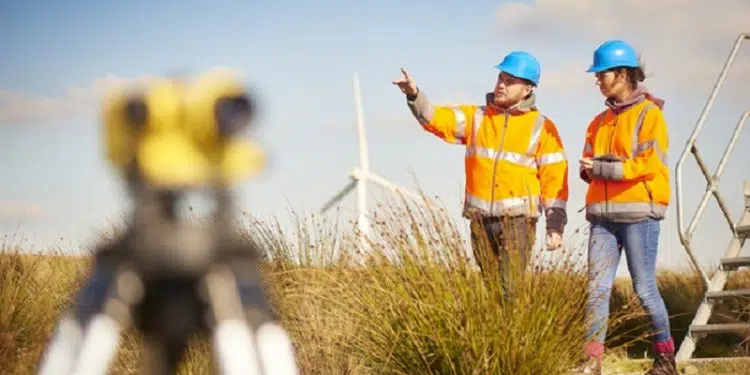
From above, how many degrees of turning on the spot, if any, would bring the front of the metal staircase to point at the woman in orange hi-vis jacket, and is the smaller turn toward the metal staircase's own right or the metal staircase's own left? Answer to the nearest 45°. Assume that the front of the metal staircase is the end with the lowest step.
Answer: approximately 45° to the metal staircase's own left

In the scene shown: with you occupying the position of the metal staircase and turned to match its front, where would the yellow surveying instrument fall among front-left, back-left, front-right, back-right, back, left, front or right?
front-left

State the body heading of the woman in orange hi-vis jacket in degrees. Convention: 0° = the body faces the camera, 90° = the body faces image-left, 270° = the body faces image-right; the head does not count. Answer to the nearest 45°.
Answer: approximately 45°

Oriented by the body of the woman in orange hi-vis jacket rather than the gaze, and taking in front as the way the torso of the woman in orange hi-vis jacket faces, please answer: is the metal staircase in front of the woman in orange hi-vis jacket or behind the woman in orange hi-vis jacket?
behind

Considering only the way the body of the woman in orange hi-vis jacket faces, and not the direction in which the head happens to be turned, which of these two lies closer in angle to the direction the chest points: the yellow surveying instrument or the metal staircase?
the yellow surveying instrument

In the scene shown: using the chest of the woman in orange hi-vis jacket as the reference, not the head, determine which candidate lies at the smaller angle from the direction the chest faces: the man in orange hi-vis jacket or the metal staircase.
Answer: the man in orange hi-vis jacket

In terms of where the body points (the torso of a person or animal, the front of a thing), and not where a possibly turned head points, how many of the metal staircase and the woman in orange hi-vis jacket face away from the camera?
0

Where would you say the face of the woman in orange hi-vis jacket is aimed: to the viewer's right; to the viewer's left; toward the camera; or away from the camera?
to the viewer's left

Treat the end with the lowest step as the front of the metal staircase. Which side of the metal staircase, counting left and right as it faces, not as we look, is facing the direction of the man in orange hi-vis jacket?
front
